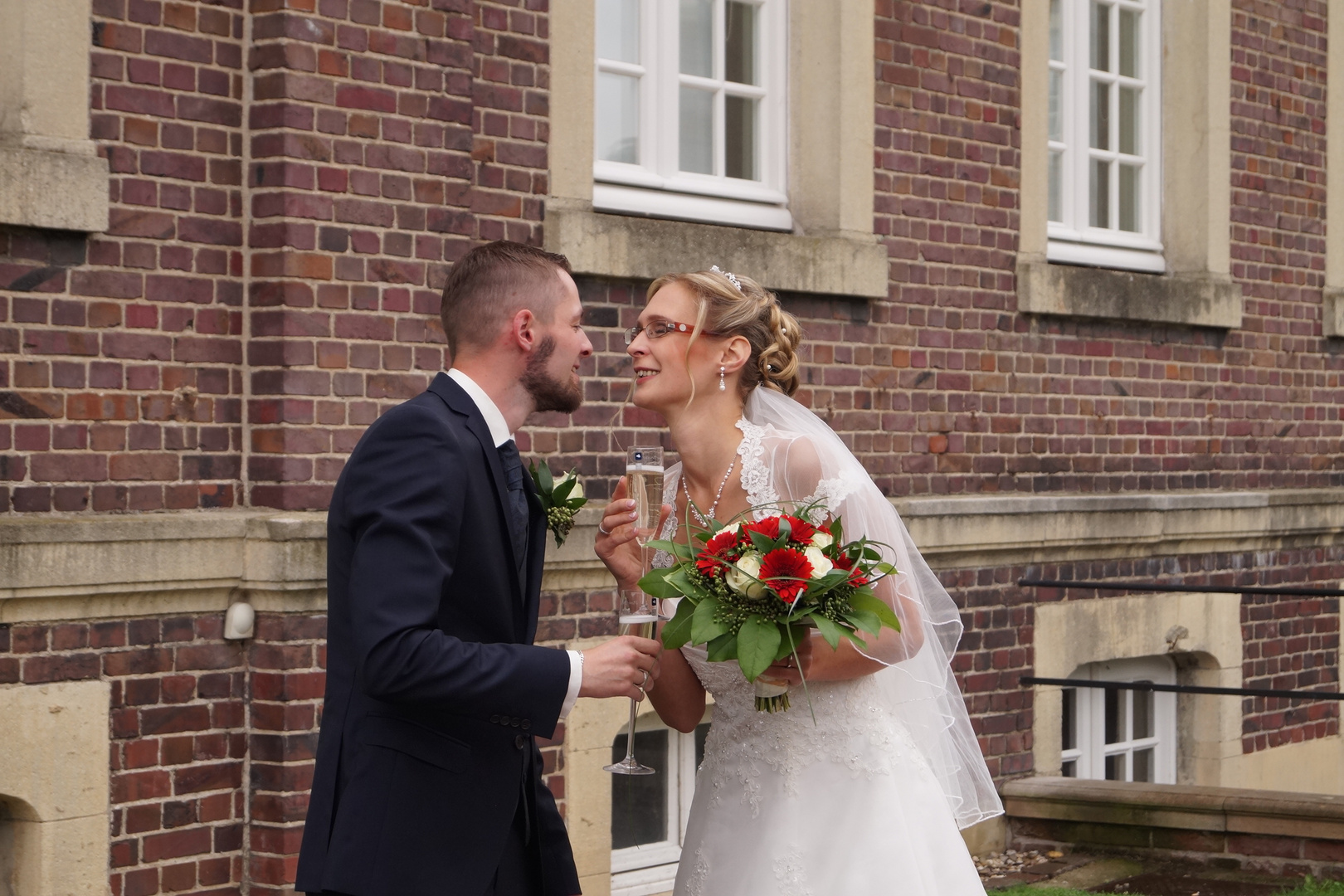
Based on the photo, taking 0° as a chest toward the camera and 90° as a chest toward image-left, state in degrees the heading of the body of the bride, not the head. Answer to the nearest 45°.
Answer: approximately 45°

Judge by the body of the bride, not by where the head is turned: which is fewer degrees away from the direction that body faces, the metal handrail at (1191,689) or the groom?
the groom

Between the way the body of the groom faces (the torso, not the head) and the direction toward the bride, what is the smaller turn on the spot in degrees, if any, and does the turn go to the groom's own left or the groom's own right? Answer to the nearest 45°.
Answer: approximately 45° to the groom's own left

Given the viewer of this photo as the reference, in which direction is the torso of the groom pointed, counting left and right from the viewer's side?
facing to the right of the viewer

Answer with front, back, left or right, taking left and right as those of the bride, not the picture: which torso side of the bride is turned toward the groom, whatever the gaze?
front

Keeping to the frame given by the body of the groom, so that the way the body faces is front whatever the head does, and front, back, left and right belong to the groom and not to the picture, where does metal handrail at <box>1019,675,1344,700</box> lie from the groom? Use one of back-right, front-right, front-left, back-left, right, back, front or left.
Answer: front-left

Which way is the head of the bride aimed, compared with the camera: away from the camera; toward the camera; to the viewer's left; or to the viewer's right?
to the viewer's left

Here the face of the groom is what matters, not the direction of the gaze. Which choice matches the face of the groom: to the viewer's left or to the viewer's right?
to the viewer's right

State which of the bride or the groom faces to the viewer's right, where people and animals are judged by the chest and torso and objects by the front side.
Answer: the groom

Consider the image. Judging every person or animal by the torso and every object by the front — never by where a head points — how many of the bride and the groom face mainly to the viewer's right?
1

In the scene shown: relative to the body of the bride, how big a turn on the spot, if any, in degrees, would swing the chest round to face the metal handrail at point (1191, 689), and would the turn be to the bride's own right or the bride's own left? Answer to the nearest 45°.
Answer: approximately 180°
